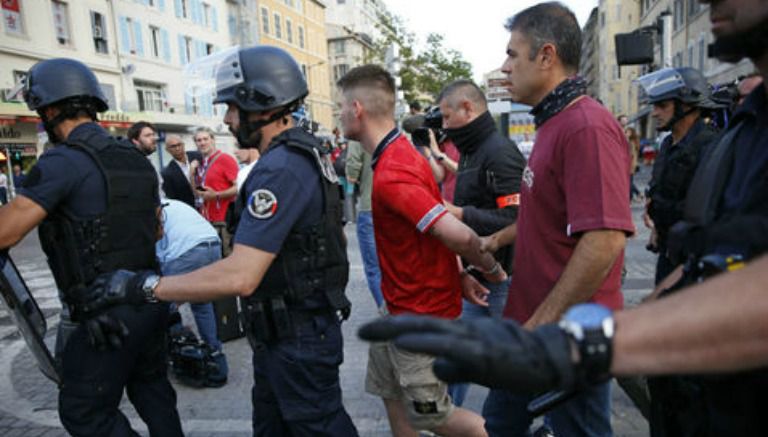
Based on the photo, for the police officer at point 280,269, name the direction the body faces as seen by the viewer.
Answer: to the viewer's left

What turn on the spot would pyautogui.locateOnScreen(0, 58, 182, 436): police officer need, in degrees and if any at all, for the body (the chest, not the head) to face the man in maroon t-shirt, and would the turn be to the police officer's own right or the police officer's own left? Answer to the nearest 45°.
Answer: approximately 180°

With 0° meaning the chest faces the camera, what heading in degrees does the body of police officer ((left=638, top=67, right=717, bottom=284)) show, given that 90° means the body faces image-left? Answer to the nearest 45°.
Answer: approximately 90°

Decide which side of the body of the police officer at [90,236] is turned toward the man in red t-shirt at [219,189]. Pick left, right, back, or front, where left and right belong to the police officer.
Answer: right

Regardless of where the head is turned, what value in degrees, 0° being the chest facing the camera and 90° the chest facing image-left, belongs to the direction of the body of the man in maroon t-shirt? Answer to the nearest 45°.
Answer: approximately 90°

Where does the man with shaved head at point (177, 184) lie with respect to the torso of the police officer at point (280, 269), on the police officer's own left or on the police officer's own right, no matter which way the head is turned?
on the police officer's own right

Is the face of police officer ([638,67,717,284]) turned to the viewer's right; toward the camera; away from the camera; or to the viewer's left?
to the viewer's left

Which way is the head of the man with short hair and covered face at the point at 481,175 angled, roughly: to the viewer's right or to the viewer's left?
to the viewer's left

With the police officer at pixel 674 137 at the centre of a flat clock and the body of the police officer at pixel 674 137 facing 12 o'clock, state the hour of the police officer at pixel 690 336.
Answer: the police officer at pixel 690 336 is roughly at 9 o'clock from the police officer at pixel 674 137.

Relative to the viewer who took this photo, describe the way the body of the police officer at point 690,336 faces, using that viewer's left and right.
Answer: facing to the left of the viewer

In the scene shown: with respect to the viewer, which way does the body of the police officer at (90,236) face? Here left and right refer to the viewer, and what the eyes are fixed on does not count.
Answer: facing away from the viewer and to the left of the viewer
